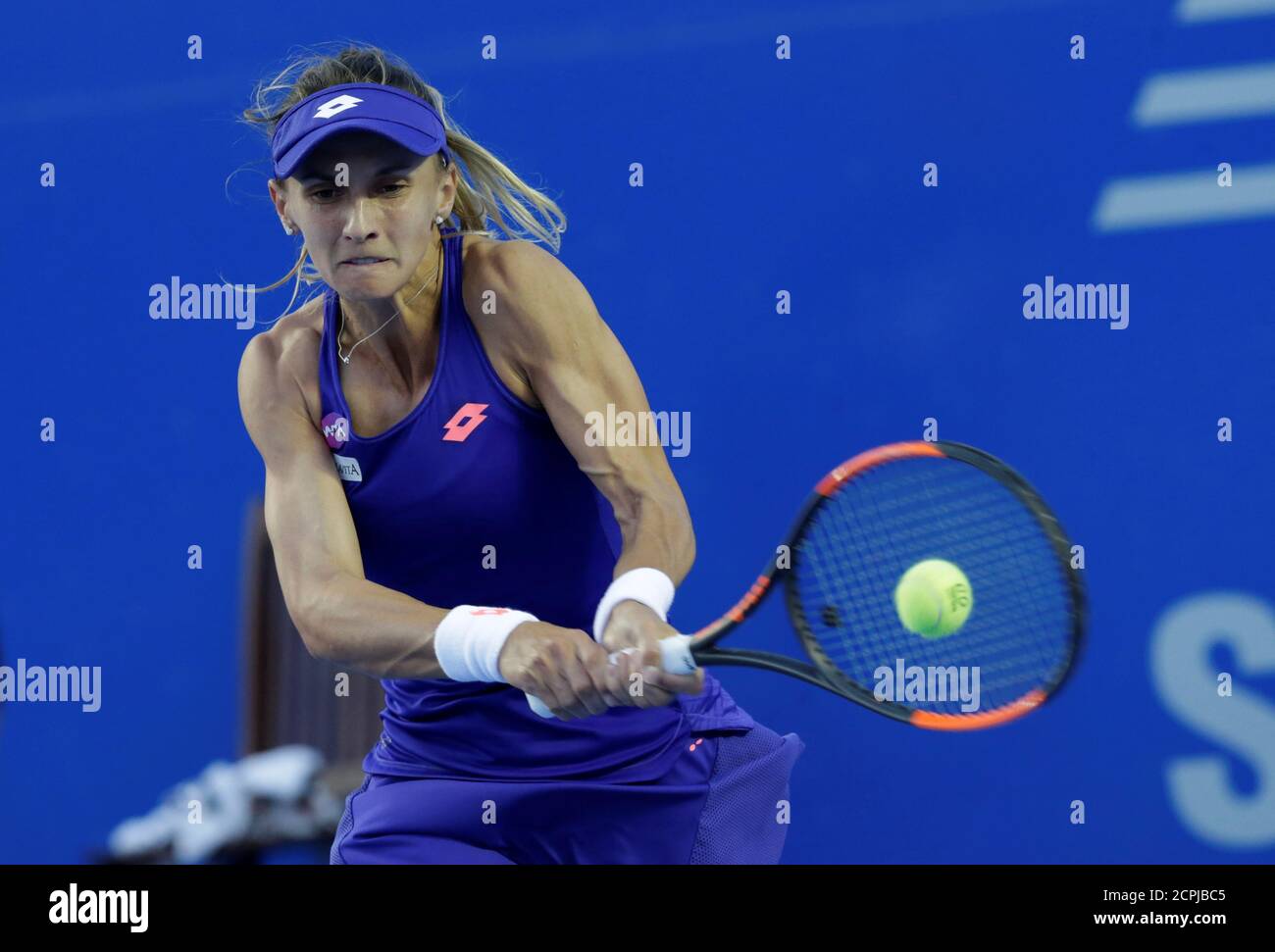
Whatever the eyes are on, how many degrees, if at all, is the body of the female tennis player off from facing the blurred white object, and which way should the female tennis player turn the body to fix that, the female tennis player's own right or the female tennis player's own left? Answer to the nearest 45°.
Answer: approximately 180°

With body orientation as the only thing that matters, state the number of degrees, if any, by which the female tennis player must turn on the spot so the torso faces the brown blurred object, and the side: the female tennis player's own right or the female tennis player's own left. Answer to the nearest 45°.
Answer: approximately 180°

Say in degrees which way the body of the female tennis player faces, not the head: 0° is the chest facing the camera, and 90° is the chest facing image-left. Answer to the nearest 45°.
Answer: approximately 0°
